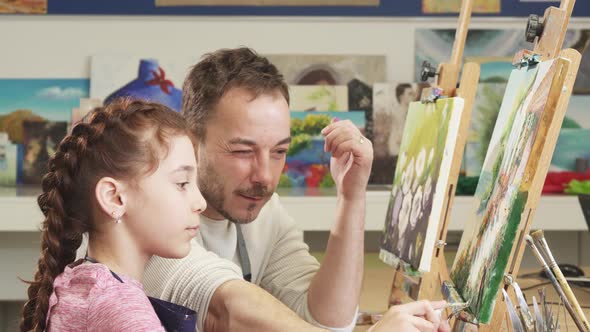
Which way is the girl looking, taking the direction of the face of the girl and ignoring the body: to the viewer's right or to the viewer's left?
to the viewer's right

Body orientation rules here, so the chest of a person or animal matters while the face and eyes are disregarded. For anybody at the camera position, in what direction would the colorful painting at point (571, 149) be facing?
facing the viewer

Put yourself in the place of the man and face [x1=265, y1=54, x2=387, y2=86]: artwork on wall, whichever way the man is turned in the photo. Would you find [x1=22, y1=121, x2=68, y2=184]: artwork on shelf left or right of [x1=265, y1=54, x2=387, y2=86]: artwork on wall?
left

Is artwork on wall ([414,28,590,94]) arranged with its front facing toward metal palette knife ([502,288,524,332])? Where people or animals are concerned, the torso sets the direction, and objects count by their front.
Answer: yes

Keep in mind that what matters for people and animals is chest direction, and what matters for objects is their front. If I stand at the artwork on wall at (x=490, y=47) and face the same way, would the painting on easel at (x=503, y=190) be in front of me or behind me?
in front

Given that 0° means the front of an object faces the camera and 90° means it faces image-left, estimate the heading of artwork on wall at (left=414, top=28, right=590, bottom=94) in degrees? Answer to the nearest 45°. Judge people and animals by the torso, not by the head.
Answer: approximately 0°

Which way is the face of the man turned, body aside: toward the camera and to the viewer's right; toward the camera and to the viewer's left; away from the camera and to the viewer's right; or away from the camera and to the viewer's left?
toward the camera and to the viewer's right

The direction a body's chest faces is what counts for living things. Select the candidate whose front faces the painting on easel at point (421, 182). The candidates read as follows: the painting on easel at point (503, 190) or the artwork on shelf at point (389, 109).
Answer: the artwork on shelf

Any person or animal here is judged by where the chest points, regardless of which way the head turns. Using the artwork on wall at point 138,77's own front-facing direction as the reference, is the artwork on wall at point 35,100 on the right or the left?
on its right

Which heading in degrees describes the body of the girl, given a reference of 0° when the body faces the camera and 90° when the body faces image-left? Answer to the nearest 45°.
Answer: approximately 270°

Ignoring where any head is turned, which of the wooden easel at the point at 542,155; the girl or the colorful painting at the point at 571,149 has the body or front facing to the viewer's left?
the wooden easel

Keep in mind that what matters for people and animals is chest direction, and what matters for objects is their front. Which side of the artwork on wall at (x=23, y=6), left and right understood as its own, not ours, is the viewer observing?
front

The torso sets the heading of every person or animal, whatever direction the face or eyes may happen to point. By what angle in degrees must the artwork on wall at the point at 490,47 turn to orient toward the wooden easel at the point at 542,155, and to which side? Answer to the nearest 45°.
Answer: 0° — it already faces it
